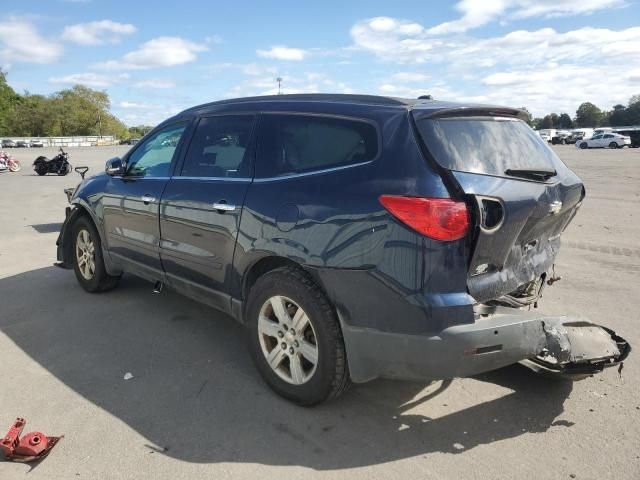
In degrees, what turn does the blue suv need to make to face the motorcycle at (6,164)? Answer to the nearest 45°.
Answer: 0° — it already faces it

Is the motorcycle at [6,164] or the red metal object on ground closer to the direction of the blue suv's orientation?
the motorcycle

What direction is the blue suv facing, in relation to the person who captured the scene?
facing away from the viewer and to the left of the viewer

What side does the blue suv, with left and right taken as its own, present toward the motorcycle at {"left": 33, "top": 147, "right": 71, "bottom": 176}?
front

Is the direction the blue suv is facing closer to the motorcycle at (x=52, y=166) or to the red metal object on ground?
the motorcycle
